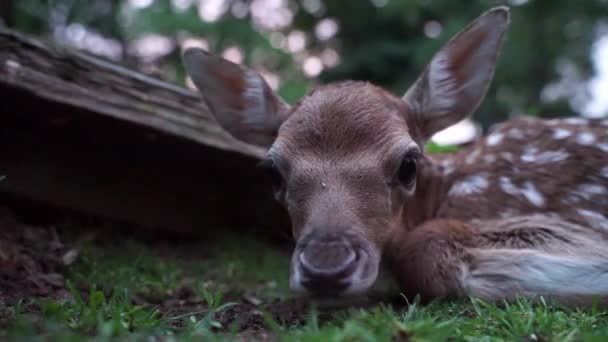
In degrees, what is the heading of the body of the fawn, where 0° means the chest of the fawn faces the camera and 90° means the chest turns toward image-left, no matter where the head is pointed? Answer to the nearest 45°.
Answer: approximately 45°

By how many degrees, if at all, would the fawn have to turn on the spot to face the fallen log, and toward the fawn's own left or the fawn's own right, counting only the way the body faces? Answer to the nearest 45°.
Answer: approximately 45° to the fawn's own right
